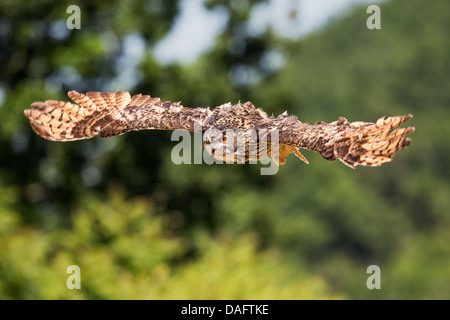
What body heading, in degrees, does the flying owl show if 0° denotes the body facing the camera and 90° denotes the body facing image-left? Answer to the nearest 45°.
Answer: approximately 45°
